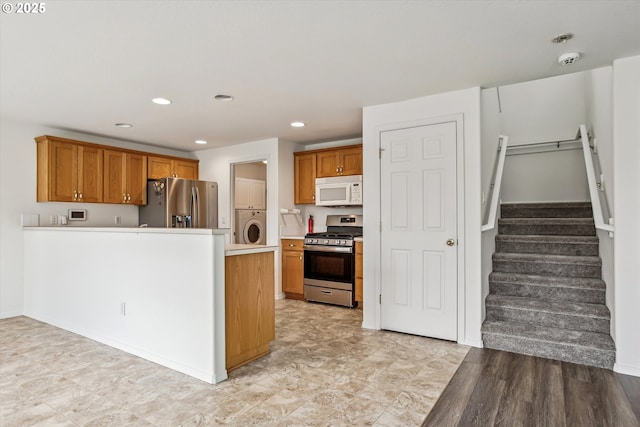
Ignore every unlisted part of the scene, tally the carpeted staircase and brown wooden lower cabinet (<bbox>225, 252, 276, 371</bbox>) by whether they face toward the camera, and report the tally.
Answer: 1

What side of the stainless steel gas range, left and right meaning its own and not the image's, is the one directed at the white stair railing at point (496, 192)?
left

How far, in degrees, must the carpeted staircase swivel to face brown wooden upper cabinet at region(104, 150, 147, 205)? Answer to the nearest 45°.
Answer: approximately 90° to its right

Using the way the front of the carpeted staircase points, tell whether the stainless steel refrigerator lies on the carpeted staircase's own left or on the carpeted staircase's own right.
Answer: on the carpeted staircase's own right
